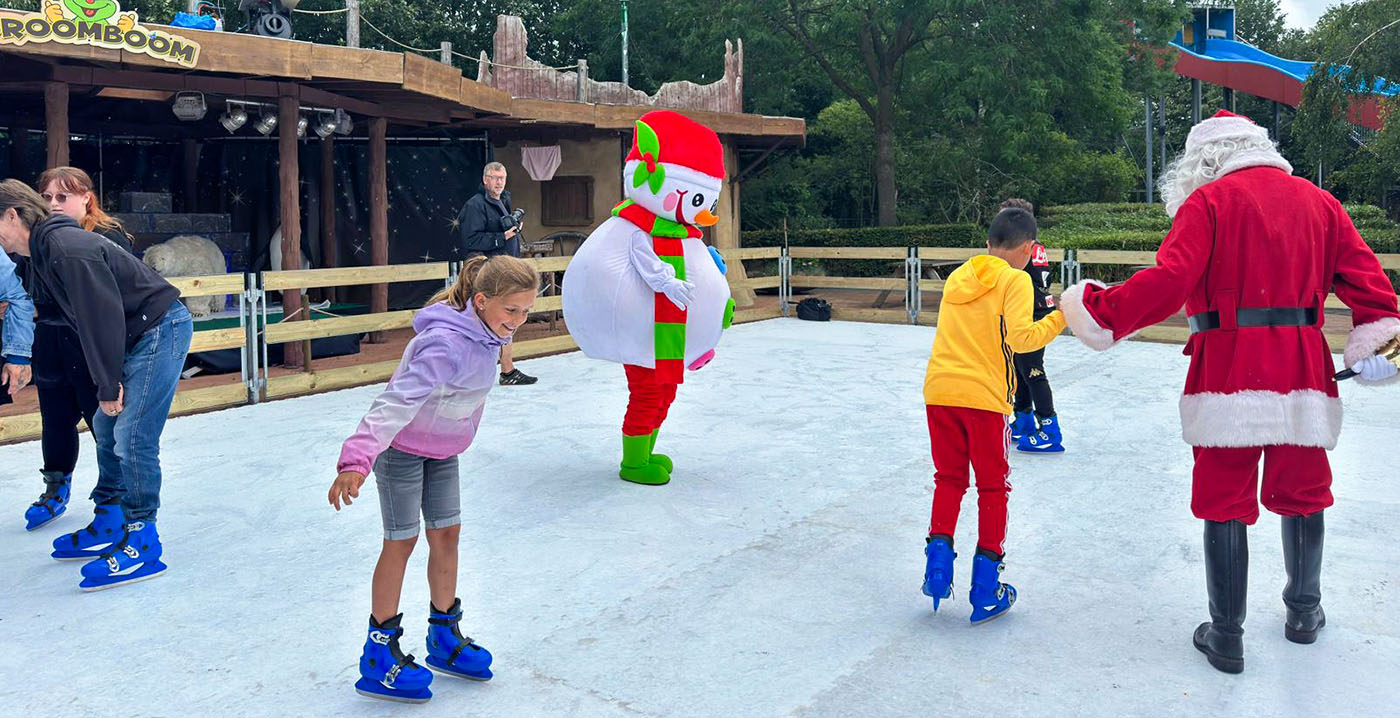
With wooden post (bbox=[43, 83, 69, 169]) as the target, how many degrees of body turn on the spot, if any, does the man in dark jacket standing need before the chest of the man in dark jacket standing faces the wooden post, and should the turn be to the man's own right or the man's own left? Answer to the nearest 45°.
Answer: approximately 135° to the man's own right

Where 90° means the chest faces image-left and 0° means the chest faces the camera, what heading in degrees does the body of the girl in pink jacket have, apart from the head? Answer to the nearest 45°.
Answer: approximately 315°

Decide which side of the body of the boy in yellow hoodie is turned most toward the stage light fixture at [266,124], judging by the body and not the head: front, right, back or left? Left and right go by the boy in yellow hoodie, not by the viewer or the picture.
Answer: left

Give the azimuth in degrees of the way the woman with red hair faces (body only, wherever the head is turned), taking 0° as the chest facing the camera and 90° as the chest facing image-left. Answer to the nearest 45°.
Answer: approximately 45°
